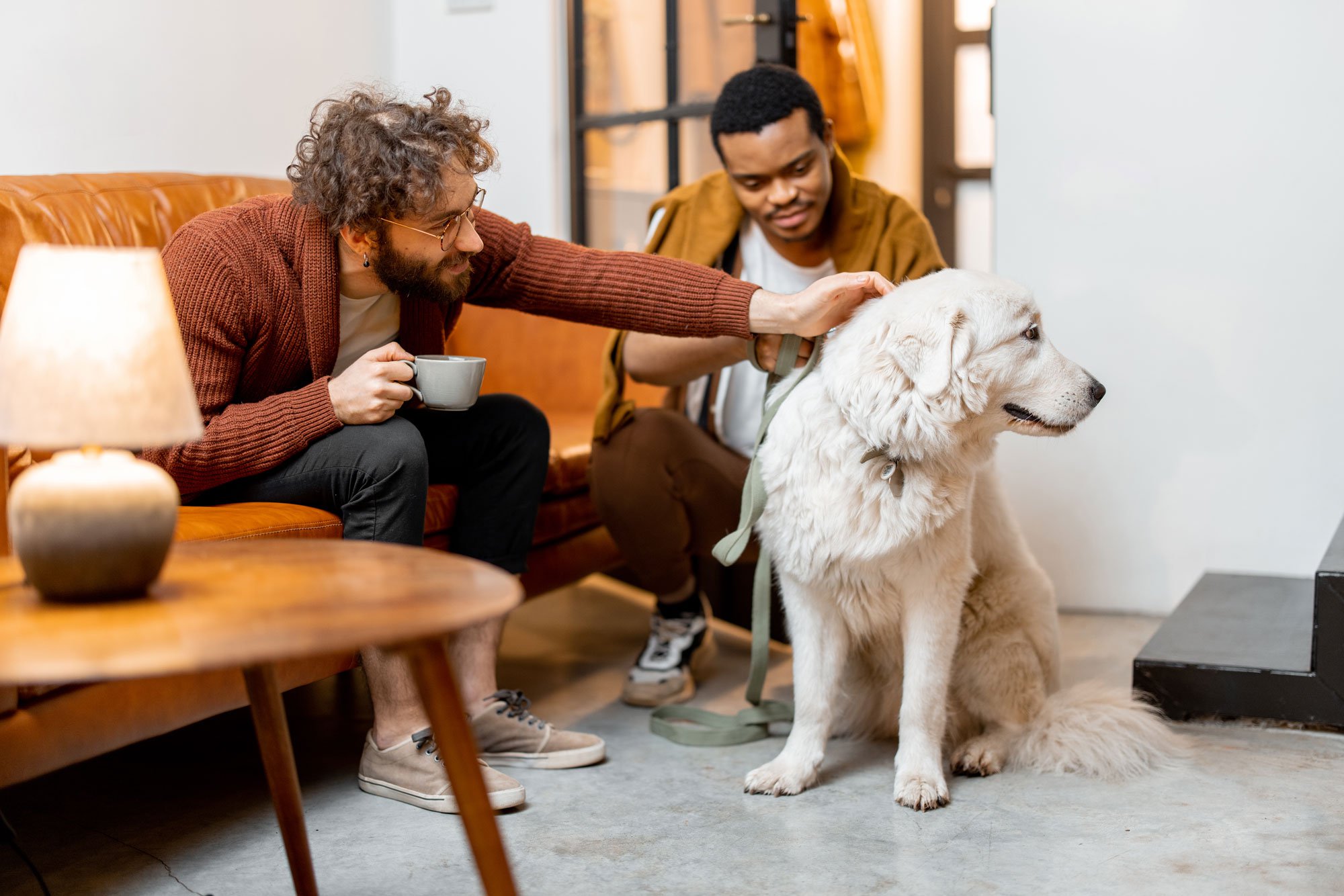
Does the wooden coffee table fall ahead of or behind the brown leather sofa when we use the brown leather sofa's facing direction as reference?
ahead

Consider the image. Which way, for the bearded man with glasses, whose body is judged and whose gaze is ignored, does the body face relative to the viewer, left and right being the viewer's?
facing the viewer and to the right of the viewer

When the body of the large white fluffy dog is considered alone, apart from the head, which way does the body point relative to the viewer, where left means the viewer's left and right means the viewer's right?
facing the viewer and to the left of the viewer

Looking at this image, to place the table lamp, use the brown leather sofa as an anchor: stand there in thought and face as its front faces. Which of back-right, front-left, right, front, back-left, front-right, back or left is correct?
front-right

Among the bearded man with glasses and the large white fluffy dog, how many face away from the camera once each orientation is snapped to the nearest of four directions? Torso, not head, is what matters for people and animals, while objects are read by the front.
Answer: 0

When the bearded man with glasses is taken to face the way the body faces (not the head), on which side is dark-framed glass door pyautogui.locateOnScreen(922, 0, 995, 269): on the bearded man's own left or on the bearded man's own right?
on the bearded man's own left

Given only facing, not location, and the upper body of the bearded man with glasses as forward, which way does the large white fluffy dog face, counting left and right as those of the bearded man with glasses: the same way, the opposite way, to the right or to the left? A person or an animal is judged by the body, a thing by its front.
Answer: to the right

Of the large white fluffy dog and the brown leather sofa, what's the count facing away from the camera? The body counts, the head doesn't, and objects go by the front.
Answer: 0

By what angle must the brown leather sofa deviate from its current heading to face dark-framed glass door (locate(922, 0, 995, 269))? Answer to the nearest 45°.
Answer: approximately 90° to its left

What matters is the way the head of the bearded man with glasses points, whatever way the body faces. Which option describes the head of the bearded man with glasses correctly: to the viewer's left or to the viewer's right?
to the viewer's right

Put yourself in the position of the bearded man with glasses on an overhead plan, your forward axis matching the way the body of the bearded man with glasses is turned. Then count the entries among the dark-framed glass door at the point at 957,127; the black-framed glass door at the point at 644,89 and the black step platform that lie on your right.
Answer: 0
